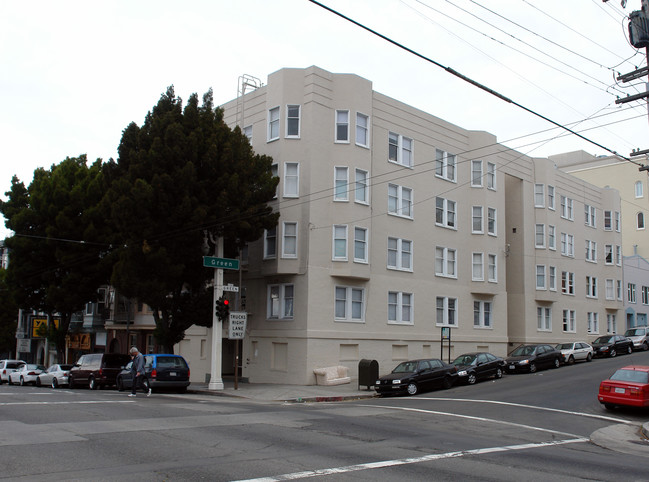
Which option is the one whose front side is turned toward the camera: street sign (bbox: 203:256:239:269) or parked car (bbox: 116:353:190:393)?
the street sign

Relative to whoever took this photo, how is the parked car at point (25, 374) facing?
facing away from the viewer and to the left of the viewer

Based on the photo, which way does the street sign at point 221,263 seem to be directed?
toward the camera

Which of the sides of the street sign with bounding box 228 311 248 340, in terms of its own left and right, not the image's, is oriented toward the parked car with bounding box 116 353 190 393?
right

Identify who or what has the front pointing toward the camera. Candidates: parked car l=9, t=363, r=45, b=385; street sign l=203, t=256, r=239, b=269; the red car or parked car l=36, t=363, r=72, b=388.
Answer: the street sign

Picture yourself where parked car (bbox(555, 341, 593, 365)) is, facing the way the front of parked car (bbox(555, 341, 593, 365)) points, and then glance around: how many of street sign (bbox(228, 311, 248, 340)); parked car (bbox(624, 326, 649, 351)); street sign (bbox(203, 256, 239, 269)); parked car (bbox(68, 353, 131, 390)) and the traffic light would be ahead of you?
4

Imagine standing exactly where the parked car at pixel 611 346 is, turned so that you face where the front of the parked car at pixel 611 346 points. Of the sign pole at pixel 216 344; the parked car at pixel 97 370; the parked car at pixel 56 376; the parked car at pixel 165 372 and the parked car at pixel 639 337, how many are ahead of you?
4

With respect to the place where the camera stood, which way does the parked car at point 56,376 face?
facing away from the viewer and to the left of the viewer

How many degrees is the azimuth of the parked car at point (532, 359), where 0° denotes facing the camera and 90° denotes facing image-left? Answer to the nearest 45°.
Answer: approximately 45°

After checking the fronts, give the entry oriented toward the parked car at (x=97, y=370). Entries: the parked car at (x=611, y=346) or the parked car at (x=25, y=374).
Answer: the parked car at (x=611, y=346)

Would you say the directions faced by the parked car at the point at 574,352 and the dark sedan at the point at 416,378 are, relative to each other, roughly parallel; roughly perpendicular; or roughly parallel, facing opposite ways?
roughly parallel

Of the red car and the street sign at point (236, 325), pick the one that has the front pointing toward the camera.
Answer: the street sign

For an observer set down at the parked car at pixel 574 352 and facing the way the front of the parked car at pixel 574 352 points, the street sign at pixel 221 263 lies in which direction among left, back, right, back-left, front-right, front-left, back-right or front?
front

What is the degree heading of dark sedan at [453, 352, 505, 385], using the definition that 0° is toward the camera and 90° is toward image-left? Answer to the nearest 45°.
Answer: approximately 45°
